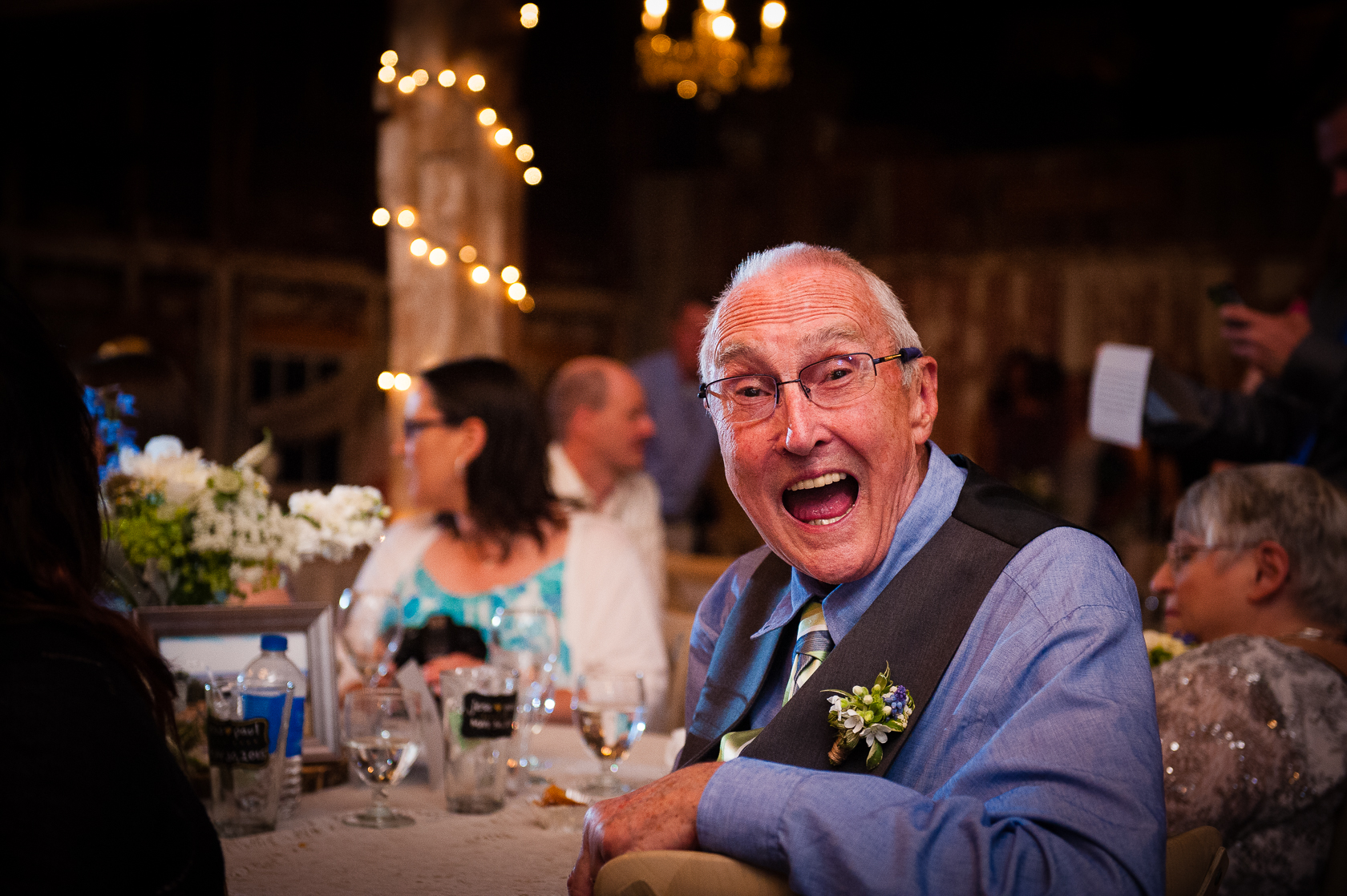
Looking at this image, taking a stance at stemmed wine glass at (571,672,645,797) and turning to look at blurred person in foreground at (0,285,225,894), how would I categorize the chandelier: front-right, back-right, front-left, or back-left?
back-right

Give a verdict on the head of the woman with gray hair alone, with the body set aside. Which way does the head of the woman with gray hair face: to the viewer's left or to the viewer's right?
to the viewer's left

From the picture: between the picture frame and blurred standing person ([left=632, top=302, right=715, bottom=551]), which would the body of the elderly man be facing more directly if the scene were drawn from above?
the picture frame
